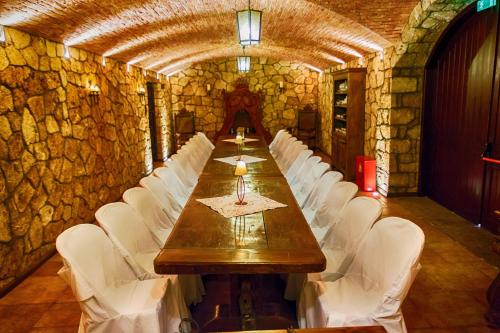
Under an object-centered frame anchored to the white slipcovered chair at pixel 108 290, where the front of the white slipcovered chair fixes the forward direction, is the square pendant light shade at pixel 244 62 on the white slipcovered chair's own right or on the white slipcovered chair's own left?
on the white slipcovered chair's own left

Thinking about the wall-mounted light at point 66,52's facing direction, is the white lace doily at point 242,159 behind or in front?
in front

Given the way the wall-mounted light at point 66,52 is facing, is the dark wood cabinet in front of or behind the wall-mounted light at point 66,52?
in front

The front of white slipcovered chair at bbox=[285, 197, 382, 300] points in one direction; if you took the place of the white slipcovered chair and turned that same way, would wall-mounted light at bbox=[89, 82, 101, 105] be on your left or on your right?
on your right

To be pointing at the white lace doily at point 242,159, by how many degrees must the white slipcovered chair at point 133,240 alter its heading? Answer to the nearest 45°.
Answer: approximately 90° to its left

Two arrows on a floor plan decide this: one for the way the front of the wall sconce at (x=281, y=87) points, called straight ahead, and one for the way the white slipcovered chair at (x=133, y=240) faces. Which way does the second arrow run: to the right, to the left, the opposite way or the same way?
to the left

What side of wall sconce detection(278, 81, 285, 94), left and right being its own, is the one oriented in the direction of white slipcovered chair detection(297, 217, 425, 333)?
front

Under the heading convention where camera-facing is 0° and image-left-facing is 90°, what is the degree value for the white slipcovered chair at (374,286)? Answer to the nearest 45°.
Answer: approximately 45°

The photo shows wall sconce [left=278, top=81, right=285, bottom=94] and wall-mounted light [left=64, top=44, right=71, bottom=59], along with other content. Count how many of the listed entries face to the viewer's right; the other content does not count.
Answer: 1

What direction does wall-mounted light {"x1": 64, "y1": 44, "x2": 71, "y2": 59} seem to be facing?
to the viewer's right

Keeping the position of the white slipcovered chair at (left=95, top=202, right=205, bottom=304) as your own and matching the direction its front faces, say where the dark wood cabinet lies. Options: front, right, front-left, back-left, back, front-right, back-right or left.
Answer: left
